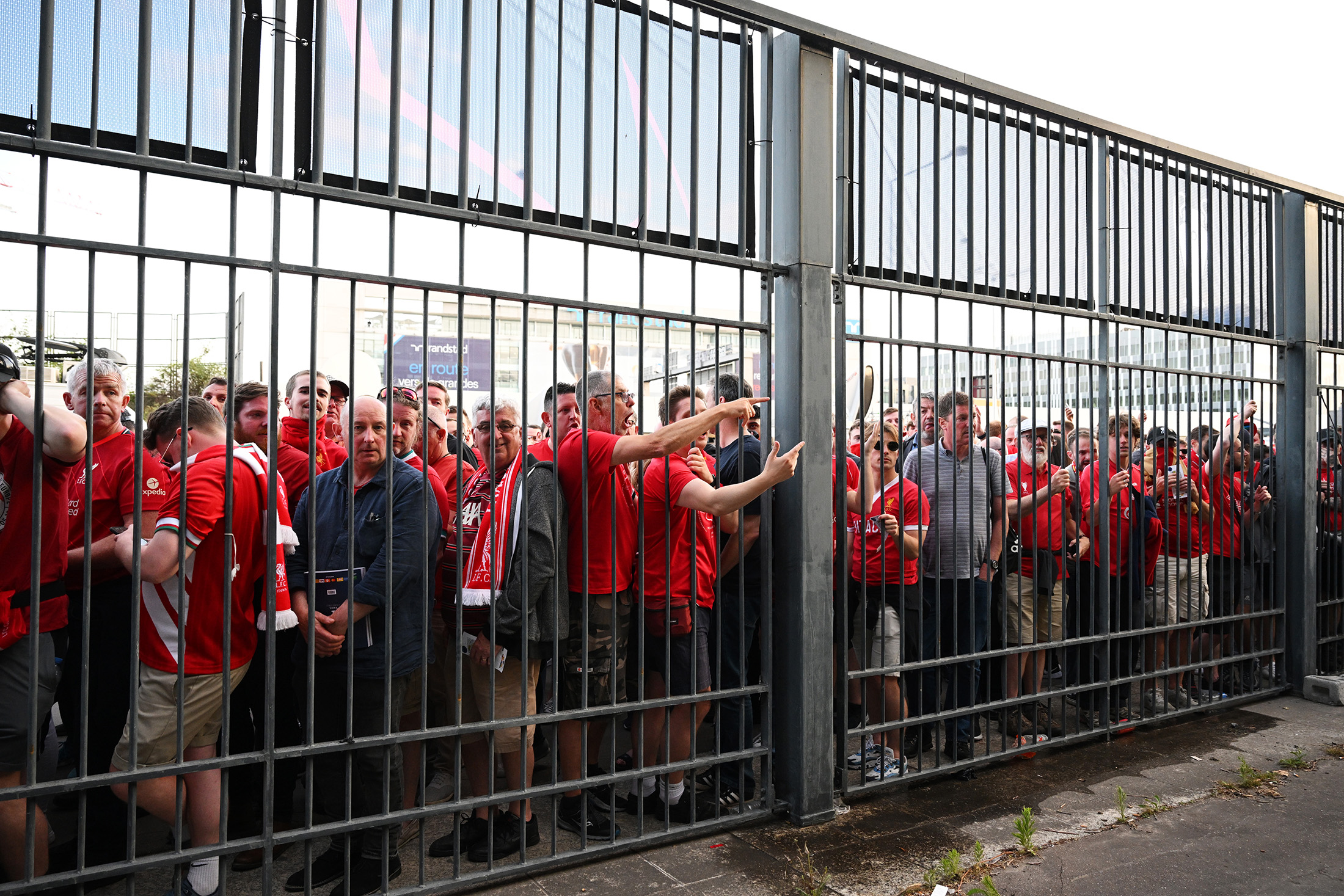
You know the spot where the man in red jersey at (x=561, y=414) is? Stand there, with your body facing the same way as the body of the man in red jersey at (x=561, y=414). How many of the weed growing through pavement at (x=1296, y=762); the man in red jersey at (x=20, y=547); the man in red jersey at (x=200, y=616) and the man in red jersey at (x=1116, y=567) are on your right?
2

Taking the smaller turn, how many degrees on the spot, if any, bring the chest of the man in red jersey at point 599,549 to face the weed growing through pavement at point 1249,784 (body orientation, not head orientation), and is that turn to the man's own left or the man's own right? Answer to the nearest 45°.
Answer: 0° — they already face it

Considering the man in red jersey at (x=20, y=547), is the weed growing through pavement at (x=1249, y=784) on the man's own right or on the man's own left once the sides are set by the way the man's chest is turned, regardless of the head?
on the man's own left

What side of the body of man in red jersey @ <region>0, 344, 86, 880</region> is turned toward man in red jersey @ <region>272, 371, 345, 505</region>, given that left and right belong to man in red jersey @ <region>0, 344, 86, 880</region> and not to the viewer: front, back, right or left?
back

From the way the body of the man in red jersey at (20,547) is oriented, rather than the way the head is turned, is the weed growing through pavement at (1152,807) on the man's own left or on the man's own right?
on the man's own left

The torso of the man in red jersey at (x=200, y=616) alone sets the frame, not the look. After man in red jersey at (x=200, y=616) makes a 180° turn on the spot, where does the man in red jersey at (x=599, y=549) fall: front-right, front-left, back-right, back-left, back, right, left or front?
front-left

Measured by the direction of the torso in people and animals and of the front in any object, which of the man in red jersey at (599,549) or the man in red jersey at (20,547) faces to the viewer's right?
the man in red jersey at (599,549)

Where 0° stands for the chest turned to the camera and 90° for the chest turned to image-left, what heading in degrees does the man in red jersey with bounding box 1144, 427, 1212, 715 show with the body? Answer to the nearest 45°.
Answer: approximately 45°

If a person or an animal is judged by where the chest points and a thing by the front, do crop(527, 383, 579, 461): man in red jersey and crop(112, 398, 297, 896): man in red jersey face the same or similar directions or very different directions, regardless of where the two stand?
very different directions

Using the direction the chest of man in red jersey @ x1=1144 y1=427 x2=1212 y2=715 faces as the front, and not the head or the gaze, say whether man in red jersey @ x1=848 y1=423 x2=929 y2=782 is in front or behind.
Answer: in front

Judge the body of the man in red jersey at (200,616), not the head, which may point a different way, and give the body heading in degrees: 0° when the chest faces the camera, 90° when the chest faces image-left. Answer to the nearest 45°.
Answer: approximately 135°

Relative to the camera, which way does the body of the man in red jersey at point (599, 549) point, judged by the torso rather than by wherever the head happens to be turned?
to the viewer's right
